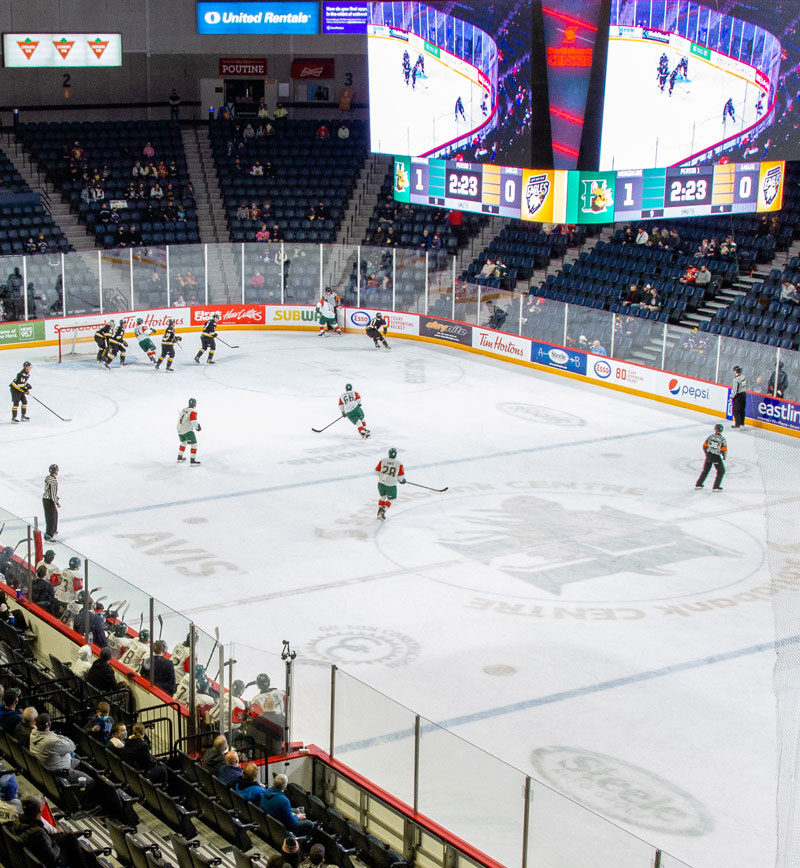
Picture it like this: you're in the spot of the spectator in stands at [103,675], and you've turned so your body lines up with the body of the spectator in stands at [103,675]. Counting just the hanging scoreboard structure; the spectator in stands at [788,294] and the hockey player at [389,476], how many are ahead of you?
3

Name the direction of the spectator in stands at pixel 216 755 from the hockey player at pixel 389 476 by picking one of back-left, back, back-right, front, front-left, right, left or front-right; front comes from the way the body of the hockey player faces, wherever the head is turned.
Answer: back

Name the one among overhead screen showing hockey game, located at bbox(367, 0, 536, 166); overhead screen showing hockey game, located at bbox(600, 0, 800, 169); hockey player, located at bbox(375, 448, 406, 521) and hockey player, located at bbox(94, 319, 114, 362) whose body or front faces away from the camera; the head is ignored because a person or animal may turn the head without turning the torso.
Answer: hockey player, located at bbox(375, 448, 406, 521)

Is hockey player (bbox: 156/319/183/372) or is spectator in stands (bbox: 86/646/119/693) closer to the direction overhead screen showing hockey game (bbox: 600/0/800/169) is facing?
the spectator in stands

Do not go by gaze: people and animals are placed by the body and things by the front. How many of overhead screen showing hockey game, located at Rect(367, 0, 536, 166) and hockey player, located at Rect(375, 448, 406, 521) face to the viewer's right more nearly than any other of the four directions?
0

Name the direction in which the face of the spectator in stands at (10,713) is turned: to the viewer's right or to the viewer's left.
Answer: to the viewer's right

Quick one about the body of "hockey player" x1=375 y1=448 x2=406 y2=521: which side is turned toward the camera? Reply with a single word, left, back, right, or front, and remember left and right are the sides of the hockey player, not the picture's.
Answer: back

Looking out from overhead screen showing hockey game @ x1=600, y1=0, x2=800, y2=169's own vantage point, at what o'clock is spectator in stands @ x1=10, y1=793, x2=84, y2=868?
The spectator in stands is roughly at 2 o'clock from the overhead screen showing hockey game.

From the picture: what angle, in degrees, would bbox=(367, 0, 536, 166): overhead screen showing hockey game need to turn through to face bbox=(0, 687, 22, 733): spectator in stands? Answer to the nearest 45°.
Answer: approximately 45° to its left

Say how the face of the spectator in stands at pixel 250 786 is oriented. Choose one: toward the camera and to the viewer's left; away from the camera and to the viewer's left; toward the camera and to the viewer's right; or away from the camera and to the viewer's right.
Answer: away from the camera and to the viewer's right

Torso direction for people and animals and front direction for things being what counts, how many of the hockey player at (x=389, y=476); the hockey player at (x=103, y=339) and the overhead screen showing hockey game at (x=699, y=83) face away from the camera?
1

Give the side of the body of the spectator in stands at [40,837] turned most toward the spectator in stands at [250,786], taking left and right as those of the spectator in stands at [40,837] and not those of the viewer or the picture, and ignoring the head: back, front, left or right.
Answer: front

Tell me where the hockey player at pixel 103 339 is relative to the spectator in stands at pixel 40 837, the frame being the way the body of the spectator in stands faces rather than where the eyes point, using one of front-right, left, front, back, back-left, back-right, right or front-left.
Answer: front-left

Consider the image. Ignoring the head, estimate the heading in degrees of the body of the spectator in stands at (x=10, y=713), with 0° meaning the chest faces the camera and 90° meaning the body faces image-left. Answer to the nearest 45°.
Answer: approximately 225°
